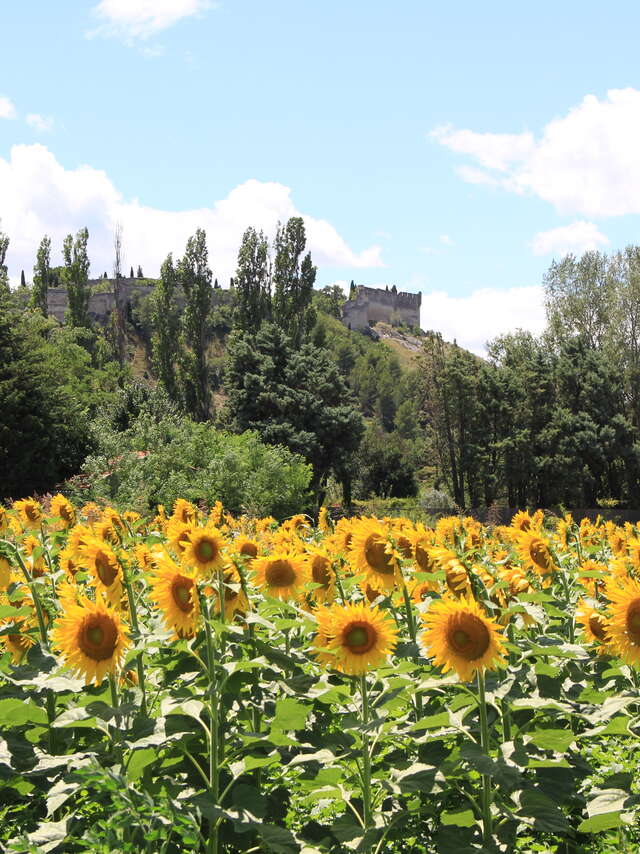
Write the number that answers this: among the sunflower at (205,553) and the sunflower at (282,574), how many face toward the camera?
2

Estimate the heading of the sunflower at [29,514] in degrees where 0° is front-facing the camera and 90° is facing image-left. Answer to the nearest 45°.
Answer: approximately 45°

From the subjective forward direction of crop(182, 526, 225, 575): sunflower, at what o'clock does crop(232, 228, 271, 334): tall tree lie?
The tall tree is roughly at 6 o'clock from the sunflower.

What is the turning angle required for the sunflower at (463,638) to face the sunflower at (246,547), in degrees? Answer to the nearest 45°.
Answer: approximately 135° to its right

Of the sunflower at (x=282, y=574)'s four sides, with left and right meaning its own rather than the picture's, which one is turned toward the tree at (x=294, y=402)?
back

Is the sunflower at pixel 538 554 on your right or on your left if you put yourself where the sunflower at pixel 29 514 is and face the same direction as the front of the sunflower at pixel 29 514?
on your left

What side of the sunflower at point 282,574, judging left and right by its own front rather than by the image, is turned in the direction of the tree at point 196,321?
back

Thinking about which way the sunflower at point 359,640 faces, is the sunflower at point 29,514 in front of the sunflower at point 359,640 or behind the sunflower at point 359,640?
behind

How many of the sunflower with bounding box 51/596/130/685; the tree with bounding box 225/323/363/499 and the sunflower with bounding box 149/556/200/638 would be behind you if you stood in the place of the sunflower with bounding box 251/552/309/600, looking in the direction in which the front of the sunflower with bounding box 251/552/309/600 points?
1
